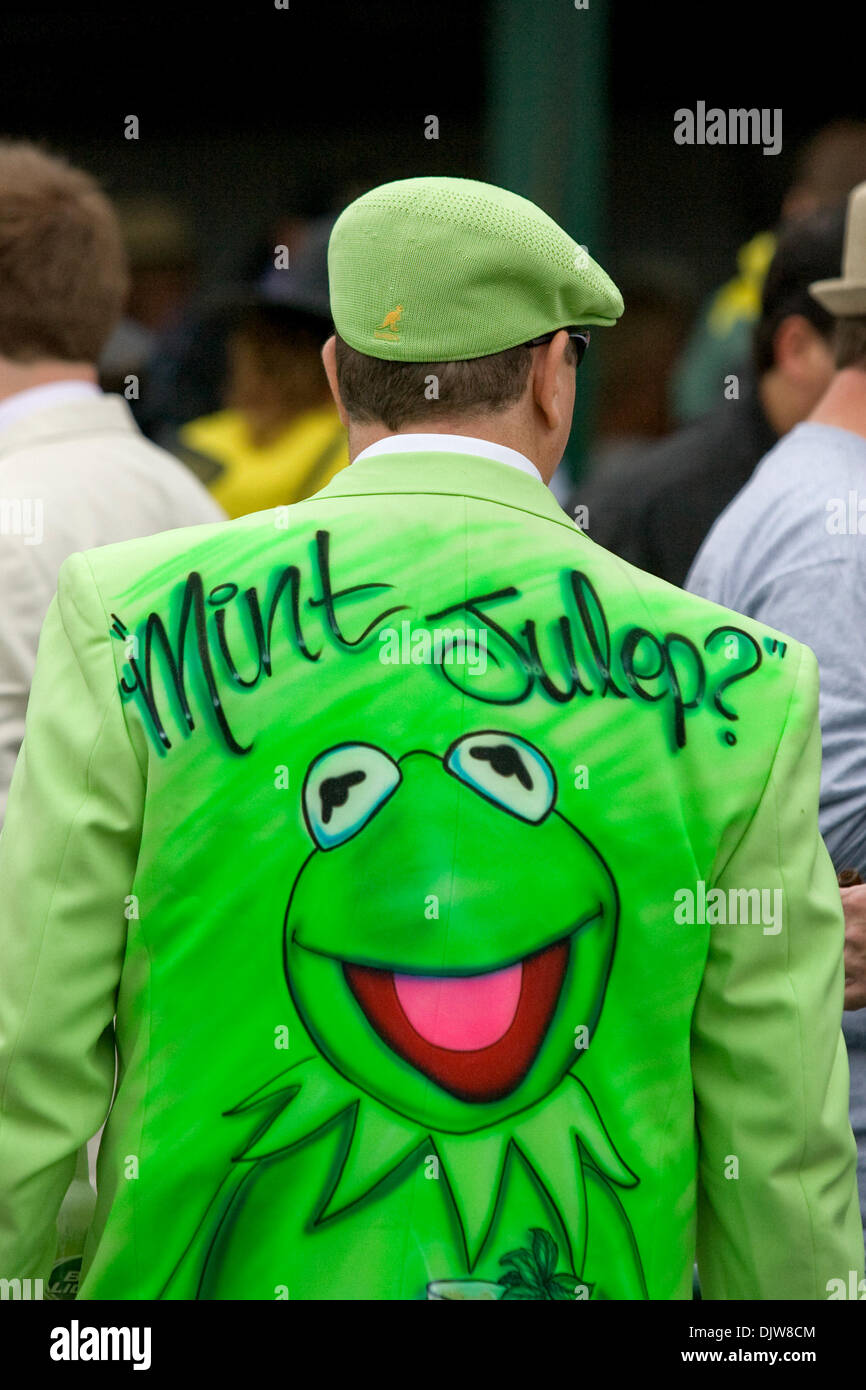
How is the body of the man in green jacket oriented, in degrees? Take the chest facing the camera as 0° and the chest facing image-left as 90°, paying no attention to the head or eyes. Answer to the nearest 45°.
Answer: approximately 180°

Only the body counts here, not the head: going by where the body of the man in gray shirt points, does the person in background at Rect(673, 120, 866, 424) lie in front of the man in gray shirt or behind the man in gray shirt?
in front

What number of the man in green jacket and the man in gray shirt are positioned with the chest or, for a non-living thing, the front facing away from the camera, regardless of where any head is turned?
2

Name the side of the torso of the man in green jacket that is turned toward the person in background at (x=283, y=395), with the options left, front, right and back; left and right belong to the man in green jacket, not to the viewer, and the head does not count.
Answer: front

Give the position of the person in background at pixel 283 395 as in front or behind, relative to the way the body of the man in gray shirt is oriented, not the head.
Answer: in front

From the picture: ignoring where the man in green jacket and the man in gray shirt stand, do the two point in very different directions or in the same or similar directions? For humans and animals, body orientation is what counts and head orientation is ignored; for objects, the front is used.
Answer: same or similar directions

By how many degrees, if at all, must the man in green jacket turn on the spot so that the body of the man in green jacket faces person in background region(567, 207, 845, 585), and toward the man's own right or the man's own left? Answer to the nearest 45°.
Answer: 0° — they already face them

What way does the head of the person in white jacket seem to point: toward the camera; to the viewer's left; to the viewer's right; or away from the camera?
away from the camera

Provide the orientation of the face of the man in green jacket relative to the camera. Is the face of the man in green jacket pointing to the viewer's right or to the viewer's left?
to the viewer's right

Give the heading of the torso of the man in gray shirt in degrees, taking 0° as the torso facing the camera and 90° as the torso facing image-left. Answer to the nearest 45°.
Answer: approximately 180°
